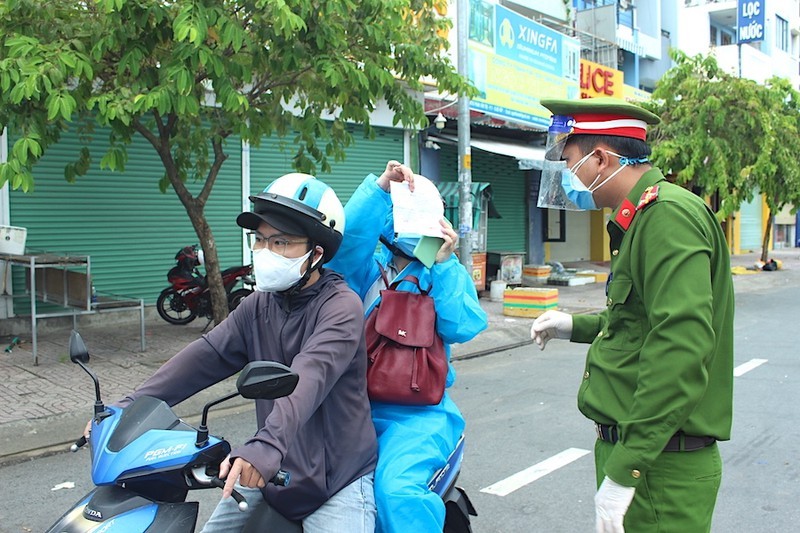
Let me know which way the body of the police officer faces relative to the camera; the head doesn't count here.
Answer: to the viewer's left

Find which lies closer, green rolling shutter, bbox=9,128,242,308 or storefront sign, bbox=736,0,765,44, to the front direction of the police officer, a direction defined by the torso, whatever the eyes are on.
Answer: the green rolling shutter

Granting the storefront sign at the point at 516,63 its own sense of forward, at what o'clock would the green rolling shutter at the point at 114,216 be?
The green rolling shutter is roughly at 3 o'clock from the storefront sign.

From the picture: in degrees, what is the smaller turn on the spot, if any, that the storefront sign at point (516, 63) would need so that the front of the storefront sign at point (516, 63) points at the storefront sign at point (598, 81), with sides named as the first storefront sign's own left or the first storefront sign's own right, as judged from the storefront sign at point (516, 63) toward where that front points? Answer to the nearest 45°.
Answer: approximately 90° to the first storefront sign's own left

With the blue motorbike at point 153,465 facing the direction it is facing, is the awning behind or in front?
behind

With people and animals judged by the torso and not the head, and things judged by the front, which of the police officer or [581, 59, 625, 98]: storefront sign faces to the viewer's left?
the police officer

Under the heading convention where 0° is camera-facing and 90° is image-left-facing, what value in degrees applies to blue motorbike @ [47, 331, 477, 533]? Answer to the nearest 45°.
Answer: approximately 45°

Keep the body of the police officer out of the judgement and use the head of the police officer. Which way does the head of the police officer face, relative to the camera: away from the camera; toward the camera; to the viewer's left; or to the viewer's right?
to the viewer's left

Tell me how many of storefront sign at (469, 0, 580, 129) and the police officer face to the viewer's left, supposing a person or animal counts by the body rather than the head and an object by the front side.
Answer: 1

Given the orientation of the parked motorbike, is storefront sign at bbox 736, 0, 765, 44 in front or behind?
behind

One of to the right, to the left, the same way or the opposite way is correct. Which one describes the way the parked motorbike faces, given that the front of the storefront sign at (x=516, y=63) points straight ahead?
to the right

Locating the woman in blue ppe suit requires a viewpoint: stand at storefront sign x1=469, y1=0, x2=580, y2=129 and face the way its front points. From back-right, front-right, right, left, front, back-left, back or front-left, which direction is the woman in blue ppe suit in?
front-right

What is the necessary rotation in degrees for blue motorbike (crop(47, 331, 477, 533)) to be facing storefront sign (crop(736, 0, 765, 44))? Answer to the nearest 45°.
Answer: approximately 180°
